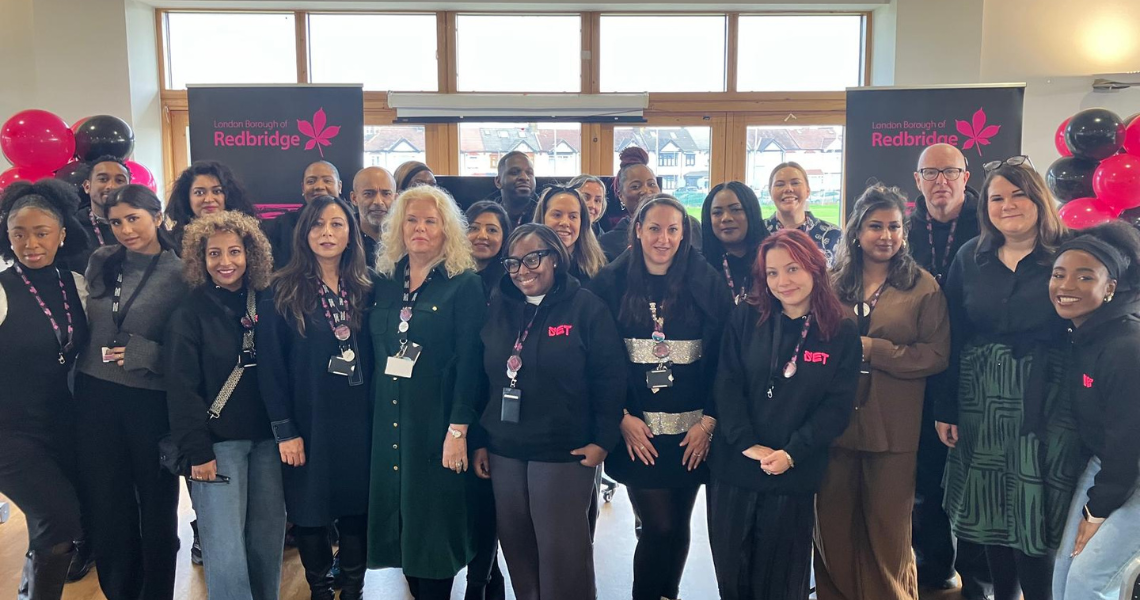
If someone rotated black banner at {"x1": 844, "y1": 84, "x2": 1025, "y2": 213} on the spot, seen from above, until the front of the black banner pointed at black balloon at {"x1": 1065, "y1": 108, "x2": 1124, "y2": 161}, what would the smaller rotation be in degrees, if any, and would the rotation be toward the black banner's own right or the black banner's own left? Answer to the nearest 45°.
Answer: approximately 45° to the black banner's own left

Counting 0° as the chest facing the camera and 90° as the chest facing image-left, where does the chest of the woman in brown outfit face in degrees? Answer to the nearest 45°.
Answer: approximately 45°

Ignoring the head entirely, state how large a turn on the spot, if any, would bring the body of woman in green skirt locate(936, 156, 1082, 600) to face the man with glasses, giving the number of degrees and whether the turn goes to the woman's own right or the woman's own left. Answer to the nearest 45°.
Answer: approximately 135° to the woman's own right

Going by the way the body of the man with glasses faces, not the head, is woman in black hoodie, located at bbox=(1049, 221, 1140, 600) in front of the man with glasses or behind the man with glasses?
in front

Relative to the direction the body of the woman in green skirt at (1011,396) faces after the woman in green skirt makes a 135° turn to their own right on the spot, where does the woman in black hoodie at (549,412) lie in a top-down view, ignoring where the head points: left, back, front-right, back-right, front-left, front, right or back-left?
left

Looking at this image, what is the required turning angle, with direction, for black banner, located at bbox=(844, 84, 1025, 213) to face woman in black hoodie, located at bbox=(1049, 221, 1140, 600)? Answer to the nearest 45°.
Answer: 0° — it already faces them

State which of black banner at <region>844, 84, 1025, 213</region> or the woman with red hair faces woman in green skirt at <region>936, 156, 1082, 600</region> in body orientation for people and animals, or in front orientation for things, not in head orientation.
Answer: the black banner

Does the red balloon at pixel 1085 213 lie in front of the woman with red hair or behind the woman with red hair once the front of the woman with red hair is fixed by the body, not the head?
behind
